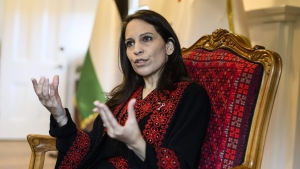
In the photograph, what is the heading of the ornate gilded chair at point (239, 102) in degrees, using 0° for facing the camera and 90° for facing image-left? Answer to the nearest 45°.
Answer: approximately 45°

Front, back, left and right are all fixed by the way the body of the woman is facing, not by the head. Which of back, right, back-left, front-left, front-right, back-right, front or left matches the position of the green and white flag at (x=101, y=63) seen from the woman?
back-right

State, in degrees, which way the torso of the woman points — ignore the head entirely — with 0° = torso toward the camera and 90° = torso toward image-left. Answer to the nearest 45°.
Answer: approximately 45°

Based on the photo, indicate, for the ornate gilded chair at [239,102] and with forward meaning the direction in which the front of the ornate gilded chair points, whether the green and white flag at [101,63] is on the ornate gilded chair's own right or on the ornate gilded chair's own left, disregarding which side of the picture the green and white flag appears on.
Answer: on the ornate gilded chair's own right
